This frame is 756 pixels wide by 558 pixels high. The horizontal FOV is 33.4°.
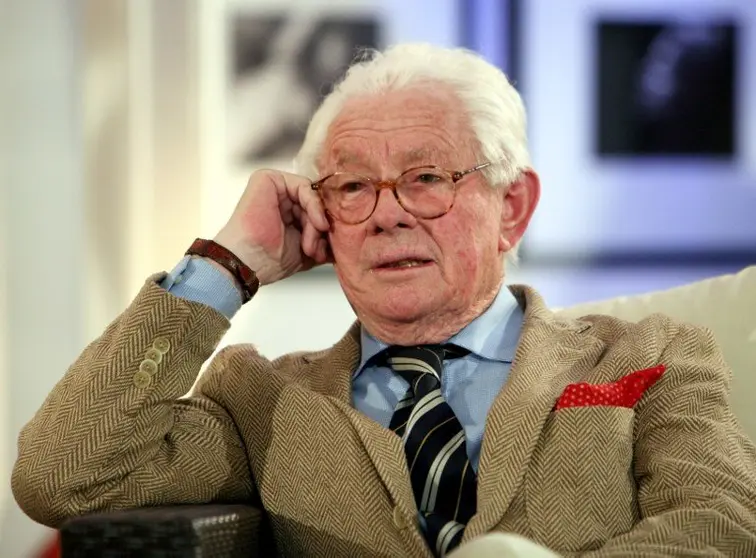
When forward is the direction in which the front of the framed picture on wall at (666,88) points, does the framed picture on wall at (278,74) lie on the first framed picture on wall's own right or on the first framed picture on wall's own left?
on the first framed picture on wall's own right

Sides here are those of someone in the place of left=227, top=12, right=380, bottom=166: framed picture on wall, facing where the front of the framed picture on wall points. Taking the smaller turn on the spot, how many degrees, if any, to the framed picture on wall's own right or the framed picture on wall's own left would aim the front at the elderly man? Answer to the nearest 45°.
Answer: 0° — it already faces them

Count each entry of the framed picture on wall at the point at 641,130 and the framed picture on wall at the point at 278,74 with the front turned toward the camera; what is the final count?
2

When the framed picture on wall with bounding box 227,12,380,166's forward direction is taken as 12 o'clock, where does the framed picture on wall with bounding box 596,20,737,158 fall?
the framed picture on wall with bounding box 596,20,737,158 is roughly at 9 o'clock from the framed picture on wall with bounding box 227,12,380,166.

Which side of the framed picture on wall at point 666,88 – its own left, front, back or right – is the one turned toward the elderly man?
front

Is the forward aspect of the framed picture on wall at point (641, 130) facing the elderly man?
yes

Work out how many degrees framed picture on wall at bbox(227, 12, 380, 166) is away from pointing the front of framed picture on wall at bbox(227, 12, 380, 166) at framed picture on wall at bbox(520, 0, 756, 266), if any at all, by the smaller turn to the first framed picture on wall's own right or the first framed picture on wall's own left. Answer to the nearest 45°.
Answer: approximately 90° to the first framed picture on wall's own left

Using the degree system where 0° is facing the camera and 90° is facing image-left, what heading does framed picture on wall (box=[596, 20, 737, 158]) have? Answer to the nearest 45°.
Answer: approximately 0°

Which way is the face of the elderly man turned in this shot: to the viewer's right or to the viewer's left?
to the viewer's left

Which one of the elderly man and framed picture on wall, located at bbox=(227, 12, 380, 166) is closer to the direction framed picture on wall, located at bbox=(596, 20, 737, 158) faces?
the elderly man
